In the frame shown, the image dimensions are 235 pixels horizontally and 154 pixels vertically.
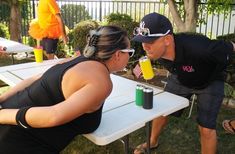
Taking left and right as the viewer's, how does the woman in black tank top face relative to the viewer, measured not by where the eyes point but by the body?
facing away from the viewer and to the right of the viewer

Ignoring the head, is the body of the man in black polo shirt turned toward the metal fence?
no

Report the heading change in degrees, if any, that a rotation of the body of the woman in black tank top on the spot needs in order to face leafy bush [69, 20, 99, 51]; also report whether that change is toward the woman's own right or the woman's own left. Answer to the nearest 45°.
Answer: approximately 45° to the woman's own left

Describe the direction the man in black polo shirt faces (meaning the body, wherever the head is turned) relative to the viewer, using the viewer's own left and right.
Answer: facing the viewer and to the left of the viewer

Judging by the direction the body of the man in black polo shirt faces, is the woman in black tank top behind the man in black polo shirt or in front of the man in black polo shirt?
in front

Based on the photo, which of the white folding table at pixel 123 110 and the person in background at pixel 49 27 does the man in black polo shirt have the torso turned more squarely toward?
the white folding table

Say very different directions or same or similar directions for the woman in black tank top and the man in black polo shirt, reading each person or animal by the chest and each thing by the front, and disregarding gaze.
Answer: very different directions

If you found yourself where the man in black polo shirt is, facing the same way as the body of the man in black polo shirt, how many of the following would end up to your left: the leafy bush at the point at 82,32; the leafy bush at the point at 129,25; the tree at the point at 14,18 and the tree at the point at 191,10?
0

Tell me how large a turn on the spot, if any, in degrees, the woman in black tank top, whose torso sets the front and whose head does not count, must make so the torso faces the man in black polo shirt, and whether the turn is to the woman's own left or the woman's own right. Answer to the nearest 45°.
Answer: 0° — they already face them

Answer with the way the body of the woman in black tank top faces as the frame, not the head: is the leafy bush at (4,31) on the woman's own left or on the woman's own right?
on the woman's own left

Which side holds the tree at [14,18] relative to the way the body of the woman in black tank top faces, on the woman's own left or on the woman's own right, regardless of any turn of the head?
on the woman's own left

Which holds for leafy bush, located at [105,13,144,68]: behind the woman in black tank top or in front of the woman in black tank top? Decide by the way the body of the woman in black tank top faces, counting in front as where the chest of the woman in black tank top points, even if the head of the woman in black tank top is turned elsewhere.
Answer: in front

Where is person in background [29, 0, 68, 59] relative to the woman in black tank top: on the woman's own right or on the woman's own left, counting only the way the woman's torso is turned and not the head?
on the woman's own left
